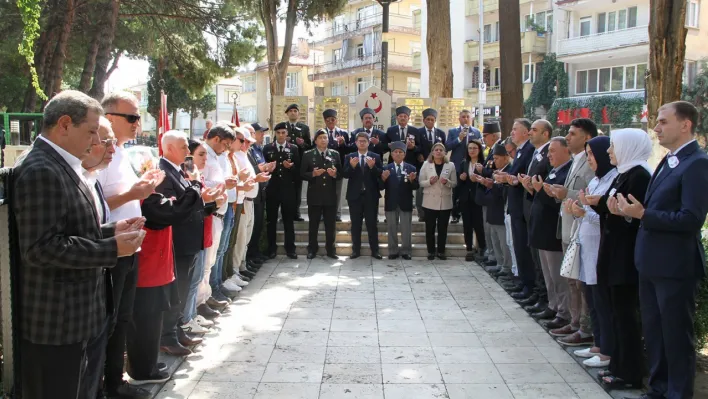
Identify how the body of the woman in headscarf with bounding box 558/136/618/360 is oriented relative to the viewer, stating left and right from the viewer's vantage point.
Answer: facing to the left of the viewer

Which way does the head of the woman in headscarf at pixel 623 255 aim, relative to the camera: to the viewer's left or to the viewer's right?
to the viewer's left

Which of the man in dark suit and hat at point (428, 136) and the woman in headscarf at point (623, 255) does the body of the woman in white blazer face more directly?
the woman in headscarf

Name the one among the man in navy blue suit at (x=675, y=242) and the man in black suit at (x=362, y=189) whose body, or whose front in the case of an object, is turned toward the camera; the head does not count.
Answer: the man in black suit at (x=362, y=189)

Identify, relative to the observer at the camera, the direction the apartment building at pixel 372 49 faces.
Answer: facing the viewer and to the left of the viewer

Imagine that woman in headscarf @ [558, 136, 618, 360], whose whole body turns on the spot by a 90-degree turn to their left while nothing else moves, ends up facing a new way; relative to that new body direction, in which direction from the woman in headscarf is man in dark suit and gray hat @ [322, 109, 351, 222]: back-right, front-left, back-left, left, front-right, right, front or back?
back-right

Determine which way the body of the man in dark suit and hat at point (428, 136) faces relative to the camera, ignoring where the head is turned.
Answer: toward the camera

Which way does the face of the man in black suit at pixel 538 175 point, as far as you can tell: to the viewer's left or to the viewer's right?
to the viewer's left

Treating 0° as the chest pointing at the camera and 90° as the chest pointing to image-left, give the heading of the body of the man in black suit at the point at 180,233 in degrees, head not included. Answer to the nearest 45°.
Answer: approximately 270°

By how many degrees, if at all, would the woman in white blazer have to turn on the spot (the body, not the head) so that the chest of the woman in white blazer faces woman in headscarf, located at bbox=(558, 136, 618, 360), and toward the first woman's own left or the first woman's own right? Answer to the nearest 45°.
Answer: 0° — they already face them

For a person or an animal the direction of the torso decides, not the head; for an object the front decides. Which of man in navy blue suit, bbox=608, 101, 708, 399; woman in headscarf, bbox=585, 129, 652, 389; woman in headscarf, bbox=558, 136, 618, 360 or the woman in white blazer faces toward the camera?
the woman in white blazer

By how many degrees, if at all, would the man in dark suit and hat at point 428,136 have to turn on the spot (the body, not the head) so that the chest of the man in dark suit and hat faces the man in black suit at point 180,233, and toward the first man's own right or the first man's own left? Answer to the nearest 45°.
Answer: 0° — they already face them

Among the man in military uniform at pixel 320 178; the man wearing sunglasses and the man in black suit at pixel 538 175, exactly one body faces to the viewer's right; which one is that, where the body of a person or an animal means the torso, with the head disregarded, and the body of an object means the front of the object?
the man wearing sunglasses

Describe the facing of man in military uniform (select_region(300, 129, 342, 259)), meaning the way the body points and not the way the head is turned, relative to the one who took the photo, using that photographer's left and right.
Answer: facing the viewer

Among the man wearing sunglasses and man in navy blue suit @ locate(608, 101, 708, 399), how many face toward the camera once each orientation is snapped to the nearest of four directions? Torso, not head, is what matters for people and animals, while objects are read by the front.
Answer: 0

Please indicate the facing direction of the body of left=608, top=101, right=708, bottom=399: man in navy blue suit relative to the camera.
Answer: to the viewer's left

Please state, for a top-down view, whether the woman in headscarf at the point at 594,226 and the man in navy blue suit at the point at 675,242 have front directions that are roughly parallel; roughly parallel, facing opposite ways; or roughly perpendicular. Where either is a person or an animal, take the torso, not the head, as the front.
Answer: roughly parallel

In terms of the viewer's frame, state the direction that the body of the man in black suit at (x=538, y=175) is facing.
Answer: to the viewer's left
